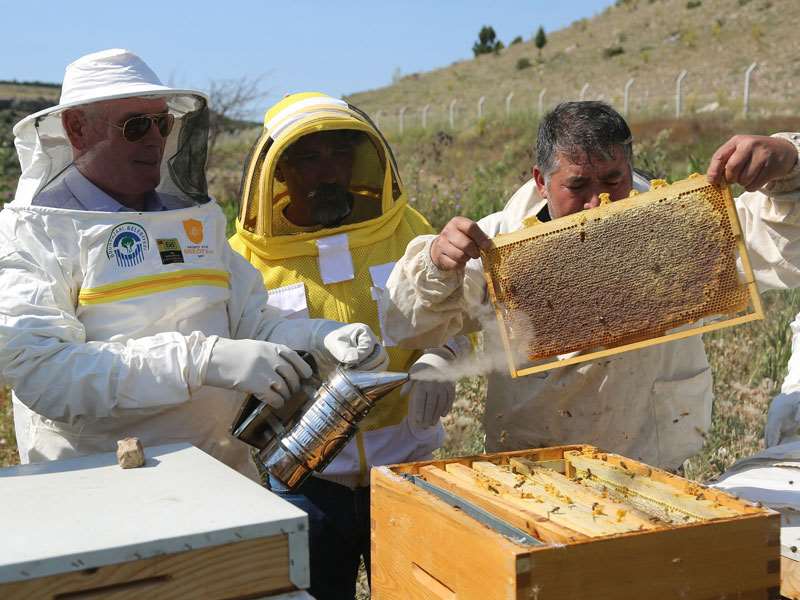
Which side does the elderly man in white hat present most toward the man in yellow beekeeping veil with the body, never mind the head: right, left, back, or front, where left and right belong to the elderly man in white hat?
left

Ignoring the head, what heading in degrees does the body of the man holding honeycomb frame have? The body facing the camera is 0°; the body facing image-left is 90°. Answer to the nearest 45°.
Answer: approximately 0°

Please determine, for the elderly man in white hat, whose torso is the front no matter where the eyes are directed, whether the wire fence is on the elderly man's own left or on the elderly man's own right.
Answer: on the elderly man's own left

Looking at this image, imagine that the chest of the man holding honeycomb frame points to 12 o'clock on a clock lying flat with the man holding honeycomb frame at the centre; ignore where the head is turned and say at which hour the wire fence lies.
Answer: The wire fence is roughly at 6 o'clock from the man holding honeycomb frame.

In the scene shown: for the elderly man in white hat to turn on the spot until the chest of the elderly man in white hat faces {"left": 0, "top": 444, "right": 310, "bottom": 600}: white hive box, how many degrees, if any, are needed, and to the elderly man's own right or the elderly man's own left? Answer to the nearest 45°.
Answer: approximately 45° to the elderly man's own right

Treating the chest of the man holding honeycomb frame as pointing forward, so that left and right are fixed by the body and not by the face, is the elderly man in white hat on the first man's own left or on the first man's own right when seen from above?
on the first man's own right

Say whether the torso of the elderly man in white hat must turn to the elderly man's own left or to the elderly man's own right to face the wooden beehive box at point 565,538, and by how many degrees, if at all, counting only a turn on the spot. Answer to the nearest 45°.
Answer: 0° — they already face it

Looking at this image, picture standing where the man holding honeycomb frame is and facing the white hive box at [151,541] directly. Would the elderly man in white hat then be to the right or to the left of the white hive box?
right

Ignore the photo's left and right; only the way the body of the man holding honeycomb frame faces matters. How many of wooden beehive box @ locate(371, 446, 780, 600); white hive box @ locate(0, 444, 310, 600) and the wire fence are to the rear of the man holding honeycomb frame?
1

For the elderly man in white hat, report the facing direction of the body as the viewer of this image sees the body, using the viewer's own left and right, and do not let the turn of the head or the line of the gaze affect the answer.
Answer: facing the viewer and to the right of the viewer

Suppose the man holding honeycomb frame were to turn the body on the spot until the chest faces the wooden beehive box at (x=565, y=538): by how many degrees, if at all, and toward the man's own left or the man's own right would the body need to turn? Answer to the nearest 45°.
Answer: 0° — they already face it

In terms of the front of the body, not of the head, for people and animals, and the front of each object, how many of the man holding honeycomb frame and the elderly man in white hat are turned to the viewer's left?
0
